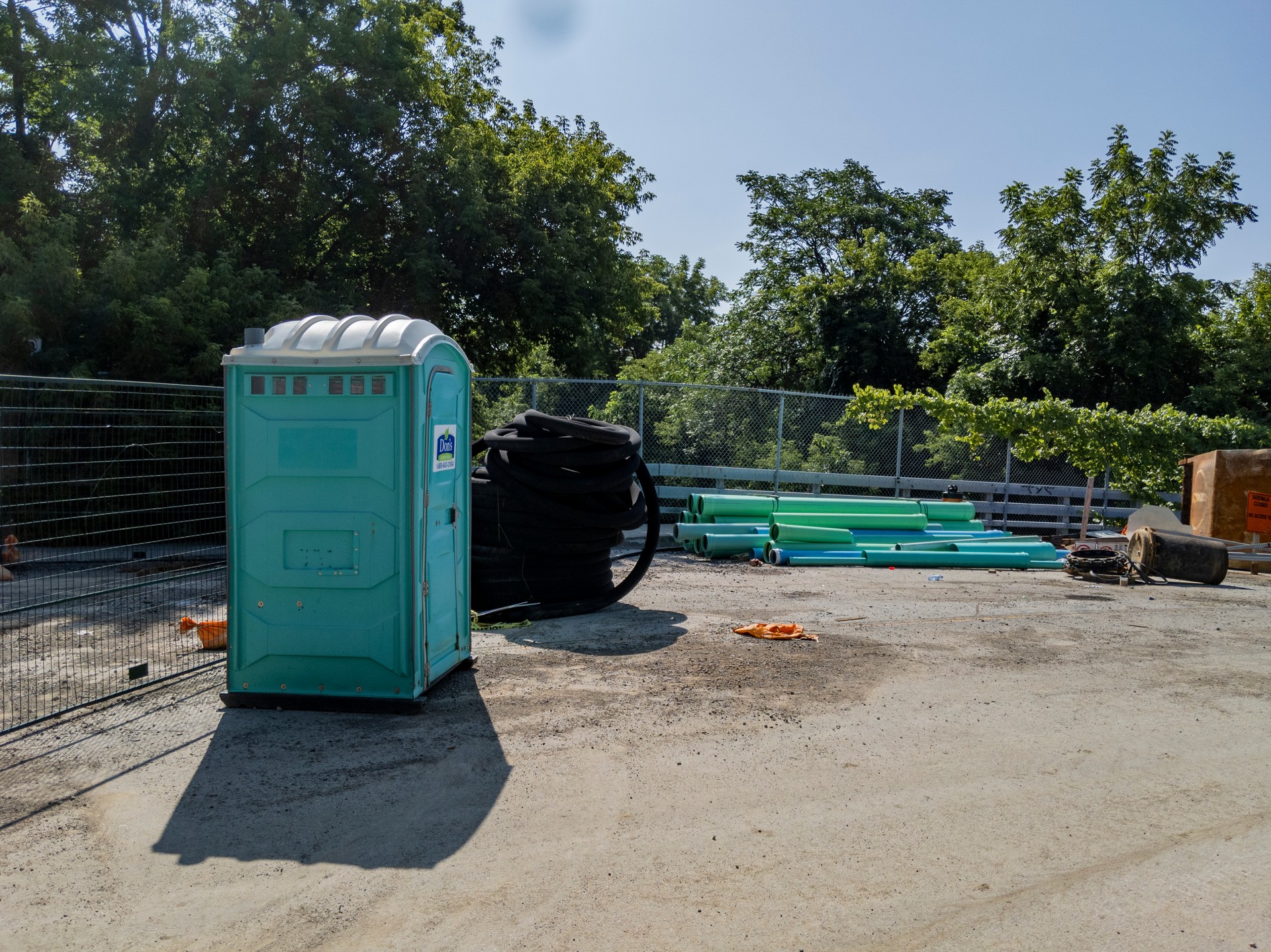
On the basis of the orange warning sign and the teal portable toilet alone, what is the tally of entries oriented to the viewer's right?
1

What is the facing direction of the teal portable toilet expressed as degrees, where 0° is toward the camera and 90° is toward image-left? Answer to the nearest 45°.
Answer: approximately 270°

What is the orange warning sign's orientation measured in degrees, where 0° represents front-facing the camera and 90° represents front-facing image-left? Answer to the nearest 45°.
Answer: approximately 0°

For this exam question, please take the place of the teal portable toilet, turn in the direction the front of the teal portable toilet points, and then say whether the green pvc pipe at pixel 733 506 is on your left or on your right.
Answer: on your left

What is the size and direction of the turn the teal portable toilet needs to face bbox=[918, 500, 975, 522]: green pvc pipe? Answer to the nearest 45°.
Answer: approximately 45° to its left

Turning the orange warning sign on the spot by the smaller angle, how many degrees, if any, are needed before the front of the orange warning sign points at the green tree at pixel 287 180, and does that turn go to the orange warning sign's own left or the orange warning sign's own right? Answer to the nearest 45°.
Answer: approximately 90° to the orange warning sign's own right
